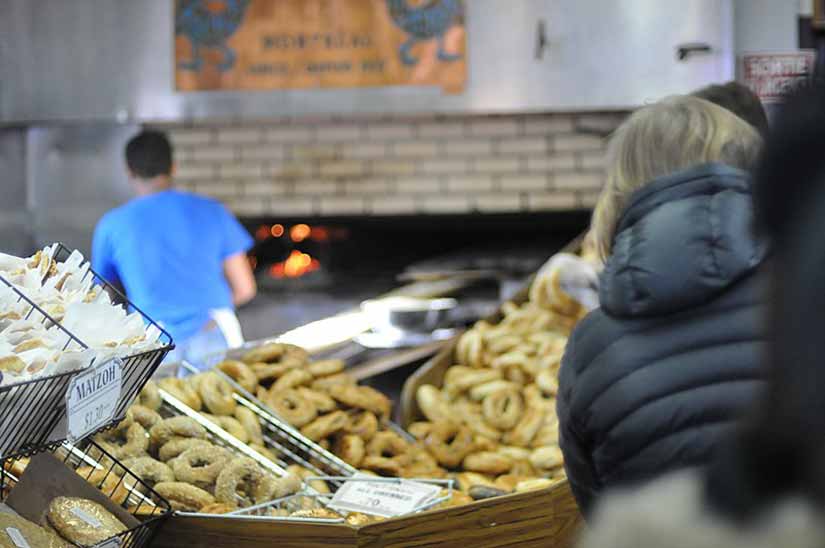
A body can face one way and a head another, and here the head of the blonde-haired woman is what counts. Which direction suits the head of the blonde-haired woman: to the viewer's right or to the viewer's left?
to the viewer's left

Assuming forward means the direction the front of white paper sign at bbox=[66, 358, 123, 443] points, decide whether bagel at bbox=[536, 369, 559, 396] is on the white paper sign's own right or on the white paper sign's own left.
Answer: on the white paper sign's own left

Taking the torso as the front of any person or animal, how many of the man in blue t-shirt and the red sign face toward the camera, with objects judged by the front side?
1

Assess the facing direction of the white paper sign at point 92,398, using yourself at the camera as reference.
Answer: facing the viewer and to the right of the viewer

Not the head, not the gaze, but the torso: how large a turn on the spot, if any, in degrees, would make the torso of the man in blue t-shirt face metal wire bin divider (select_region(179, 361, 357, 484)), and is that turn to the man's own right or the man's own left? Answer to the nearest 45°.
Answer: approximately 180°

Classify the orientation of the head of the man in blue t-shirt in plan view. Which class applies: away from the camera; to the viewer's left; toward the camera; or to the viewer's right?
away from the camera

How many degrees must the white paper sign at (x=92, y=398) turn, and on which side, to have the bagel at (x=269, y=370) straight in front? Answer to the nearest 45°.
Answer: approximately 135° to its left

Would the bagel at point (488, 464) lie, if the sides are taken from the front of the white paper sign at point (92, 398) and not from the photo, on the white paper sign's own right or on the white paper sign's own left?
on the white paper sign's own left

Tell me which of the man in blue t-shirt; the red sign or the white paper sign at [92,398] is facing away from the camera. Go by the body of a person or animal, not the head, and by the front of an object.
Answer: the man in blue t-shirt

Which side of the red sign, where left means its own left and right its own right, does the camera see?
front

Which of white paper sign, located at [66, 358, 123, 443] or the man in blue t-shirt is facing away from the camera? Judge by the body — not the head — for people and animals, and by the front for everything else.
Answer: the man in blue t-shirt

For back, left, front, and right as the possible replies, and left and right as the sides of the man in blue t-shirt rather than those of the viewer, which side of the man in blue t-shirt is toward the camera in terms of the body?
back

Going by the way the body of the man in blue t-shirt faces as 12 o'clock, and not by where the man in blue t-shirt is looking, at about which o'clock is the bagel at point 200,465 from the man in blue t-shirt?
The bagel is roughly at 6 o'clock from the man in blue t-shirt.

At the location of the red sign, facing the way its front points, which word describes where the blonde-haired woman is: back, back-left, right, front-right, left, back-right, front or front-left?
front
